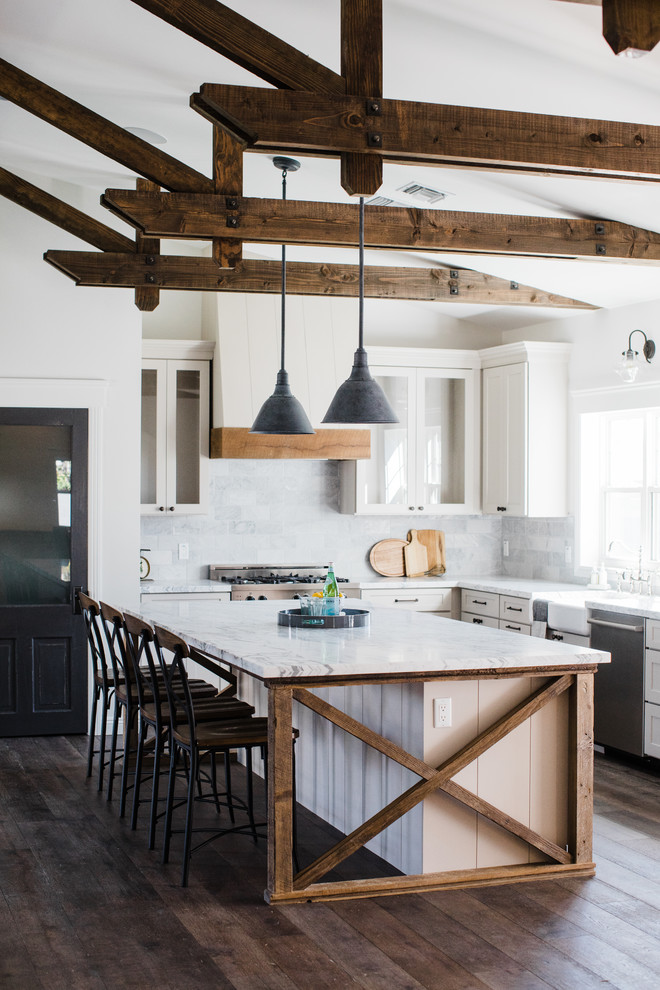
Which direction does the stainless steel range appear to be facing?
toward the camera

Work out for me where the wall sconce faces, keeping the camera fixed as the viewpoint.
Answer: facing the viewer and to the left of the viewer

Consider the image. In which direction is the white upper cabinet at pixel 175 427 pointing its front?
toward the camera

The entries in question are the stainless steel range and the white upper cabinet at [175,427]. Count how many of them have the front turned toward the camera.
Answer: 2

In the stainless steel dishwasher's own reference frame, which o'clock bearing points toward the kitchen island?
The kitchen island is roughly at 11 o'clock from the stainless steel dishwasher.

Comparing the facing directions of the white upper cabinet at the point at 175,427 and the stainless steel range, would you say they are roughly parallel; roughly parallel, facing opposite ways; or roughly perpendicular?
roughly parallel

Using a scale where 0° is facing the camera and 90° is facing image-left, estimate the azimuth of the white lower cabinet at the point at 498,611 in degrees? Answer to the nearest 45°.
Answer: approximately 45°

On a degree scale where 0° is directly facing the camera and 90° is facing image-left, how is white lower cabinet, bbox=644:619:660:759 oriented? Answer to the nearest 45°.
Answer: approximately 45°

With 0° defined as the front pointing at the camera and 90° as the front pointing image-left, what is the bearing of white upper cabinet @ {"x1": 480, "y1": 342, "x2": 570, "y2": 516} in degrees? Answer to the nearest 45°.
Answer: approximately 45°
